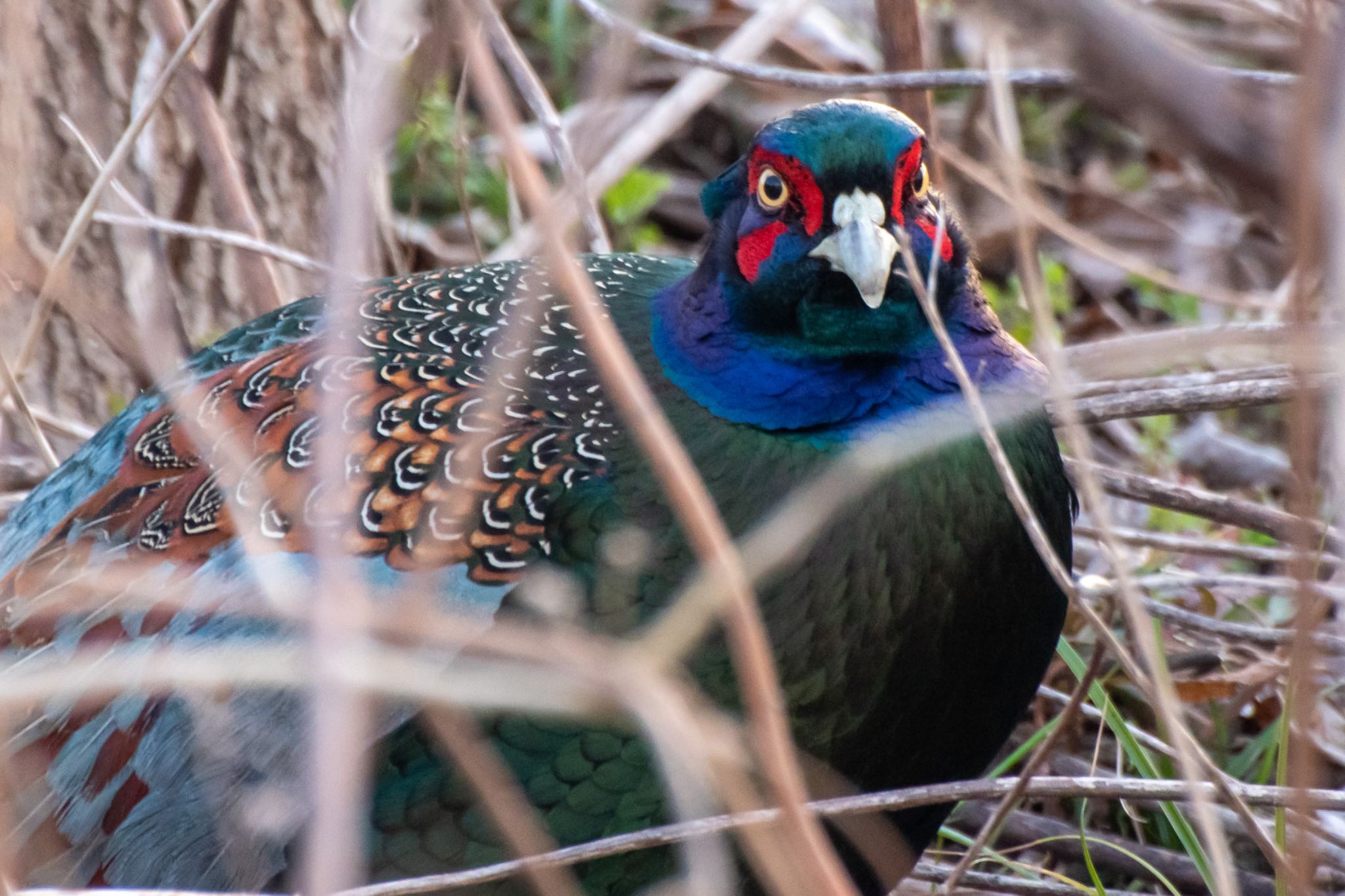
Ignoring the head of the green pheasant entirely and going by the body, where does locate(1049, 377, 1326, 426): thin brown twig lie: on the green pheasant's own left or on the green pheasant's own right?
on the green pheasant's own left

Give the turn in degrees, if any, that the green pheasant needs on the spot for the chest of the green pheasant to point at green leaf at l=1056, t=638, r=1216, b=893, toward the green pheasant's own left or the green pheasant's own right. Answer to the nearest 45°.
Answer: approximately 45° to the green pheasant's own left

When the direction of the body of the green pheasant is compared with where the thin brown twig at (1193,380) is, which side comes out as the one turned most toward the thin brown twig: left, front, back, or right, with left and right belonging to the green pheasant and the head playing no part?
left

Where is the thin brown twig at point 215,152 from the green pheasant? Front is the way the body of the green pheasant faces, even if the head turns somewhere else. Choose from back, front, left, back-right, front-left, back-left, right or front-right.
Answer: back

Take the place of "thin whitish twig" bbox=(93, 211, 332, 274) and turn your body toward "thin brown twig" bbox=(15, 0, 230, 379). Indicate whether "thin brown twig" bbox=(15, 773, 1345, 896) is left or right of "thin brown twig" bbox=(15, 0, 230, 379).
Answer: left

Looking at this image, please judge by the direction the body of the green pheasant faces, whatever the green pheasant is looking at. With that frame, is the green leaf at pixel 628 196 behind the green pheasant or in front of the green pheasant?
behind

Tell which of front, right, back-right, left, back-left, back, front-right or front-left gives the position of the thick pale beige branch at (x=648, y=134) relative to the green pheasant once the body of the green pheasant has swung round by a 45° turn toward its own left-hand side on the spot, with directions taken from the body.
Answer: left

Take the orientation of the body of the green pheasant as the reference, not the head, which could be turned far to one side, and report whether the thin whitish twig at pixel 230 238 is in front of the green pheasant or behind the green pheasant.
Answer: behind

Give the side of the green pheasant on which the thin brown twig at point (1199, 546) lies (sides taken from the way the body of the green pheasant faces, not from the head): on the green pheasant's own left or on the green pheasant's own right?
on the green pheasant's own left

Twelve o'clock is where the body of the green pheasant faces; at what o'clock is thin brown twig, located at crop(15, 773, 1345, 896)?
The thin brown twig is roughly at 12 o'clock from the green pheasant.
